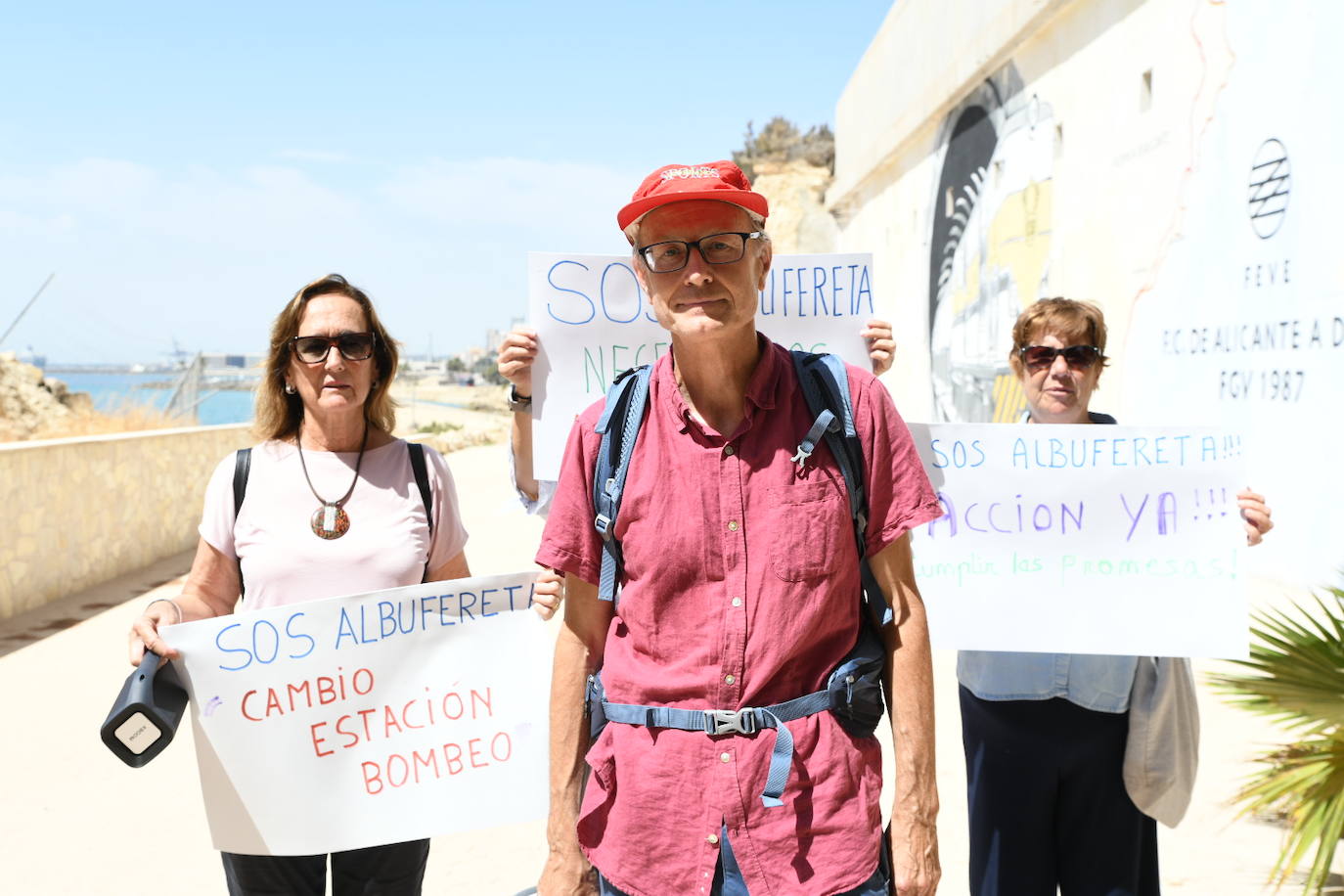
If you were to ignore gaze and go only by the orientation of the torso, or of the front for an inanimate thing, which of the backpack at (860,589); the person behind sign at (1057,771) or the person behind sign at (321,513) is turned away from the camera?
the backpack

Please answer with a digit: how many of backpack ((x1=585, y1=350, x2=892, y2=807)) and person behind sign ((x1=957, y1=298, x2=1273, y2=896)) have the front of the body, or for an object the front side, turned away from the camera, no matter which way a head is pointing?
1

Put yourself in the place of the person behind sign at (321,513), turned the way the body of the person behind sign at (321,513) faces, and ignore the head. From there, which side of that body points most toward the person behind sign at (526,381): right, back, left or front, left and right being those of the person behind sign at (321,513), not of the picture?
left

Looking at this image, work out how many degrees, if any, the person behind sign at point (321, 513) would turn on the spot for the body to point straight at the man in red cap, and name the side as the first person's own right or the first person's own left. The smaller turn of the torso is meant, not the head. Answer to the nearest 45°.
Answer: approximately 45° to the first person's own left

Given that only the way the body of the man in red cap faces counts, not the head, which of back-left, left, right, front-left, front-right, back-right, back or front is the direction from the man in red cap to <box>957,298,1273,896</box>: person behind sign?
back-left

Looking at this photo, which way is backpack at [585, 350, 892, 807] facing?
away from the camera

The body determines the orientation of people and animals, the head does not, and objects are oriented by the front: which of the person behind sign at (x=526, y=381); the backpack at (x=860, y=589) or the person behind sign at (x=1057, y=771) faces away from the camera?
the backpack

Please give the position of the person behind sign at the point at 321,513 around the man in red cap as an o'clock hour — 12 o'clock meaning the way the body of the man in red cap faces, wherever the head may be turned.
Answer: The person behind sign is roughly at 4 o'clock from the man in red cap.

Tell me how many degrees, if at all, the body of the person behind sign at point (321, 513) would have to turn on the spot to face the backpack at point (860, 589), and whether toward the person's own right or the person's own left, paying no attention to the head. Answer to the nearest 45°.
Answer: approximately 45° to the person's own left

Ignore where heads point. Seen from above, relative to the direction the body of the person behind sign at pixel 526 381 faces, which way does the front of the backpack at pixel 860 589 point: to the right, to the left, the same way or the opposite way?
the opposite way
